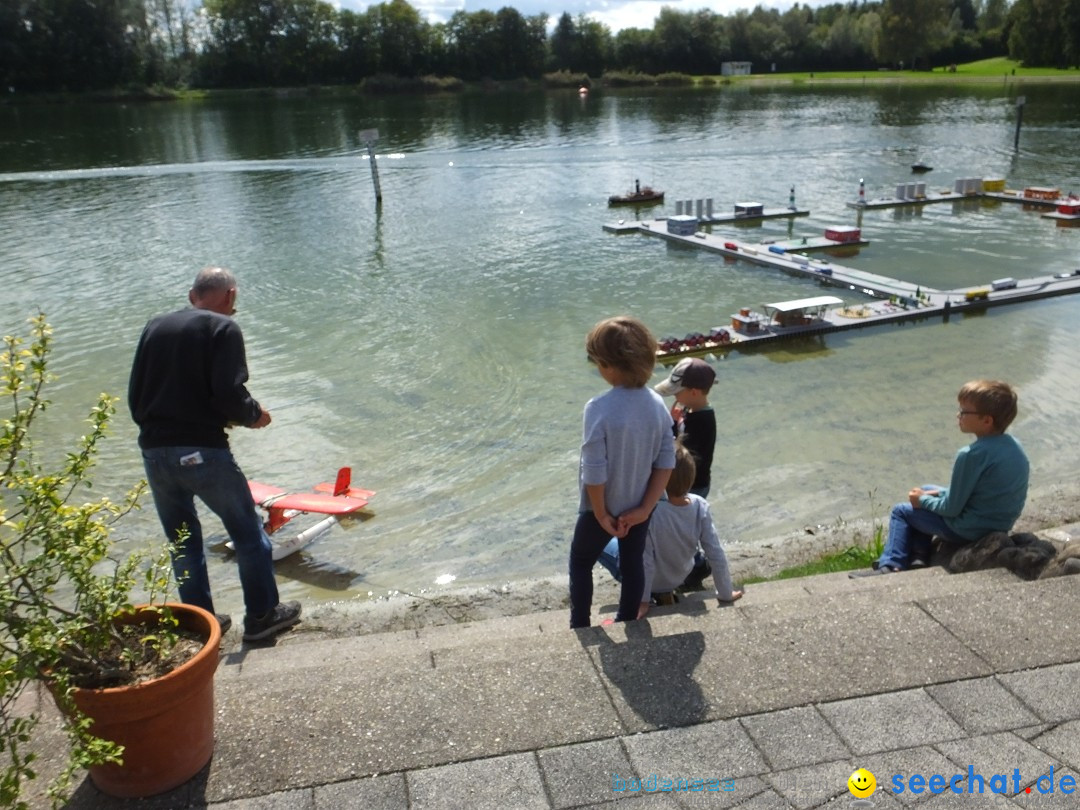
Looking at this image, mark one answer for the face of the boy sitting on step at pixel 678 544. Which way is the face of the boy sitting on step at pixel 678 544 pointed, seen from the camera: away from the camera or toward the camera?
away from the camera

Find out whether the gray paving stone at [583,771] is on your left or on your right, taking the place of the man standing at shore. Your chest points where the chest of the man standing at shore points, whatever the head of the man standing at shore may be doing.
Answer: on your right

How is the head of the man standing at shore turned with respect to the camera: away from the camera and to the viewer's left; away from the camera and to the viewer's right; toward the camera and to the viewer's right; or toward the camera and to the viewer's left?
away from the camera and to the viewer's right

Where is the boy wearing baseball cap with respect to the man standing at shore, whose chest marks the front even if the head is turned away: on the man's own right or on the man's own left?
on the man's own right

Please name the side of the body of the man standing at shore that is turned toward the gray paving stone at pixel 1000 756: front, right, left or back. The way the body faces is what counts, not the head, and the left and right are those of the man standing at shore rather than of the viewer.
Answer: right

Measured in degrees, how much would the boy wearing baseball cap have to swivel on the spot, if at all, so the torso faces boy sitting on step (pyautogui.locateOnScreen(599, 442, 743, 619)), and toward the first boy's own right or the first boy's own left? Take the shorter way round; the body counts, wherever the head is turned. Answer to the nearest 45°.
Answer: approximately 90° to the first boy's own left

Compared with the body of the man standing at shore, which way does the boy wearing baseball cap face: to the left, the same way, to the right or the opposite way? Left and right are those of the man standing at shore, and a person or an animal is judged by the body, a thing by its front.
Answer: to the left

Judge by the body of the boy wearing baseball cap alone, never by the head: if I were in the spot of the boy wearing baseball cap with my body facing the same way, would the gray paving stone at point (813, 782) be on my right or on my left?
on my left

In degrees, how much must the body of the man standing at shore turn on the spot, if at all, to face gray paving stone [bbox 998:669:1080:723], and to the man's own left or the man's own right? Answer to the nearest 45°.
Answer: approximately 90° to the man's own right

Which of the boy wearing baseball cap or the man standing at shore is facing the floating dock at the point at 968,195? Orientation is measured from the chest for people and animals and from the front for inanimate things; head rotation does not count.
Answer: the man standing at shore

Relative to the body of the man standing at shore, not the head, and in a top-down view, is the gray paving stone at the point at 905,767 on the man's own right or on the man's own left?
on the man's own right

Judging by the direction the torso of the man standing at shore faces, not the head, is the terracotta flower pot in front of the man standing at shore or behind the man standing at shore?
behind

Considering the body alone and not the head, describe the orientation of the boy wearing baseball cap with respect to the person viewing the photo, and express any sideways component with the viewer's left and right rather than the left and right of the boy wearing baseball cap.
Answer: facing to the left of the viewer

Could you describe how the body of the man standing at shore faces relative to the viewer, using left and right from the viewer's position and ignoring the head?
facing away from the viewer and to the right of the viewer

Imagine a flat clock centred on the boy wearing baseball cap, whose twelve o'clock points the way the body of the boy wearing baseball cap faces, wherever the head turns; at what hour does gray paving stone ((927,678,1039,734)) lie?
The gray paving stone is roughly at 8 o'clock from the boy wearing baseball cap.

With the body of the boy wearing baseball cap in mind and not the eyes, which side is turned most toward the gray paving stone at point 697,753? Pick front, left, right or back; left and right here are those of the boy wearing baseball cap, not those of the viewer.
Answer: left

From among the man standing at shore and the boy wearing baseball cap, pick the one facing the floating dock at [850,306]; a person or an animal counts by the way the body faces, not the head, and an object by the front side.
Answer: the man standing at shore

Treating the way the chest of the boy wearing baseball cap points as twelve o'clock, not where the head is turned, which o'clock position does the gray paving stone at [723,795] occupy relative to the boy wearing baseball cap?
The gray paving stone is roughly at 9 o'clock from the boy wearing baseball cap.

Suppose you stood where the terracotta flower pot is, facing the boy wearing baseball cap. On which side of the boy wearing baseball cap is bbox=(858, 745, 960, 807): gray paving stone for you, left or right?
right

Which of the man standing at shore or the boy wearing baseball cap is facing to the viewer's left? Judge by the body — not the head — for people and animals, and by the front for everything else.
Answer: the boy wearing baseball cap

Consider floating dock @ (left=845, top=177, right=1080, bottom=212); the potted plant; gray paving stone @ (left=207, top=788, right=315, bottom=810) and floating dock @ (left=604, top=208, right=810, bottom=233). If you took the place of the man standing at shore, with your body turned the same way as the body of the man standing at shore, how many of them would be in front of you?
2

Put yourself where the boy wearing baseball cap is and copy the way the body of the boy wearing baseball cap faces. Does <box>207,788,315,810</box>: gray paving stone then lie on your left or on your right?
on your left

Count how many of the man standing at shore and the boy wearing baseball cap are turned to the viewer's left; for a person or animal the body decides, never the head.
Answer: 1
